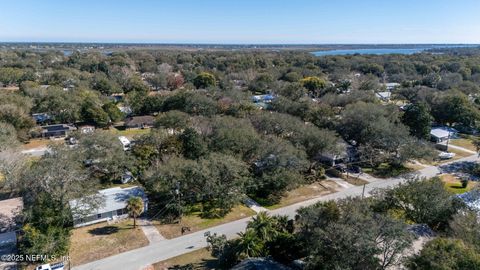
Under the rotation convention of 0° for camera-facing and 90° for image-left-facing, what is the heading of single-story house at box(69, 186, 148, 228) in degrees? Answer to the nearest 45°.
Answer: approximately 315°

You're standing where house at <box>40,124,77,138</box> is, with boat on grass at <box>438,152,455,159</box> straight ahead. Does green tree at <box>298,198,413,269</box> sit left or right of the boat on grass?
right

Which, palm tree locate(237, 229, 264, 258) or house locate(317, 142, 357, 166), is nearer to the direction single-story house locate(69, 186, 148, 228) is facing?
the palm tree

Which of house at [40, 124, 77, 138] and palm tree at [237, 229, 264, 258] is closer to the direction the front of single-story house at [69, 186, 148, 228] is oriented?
the palm tree

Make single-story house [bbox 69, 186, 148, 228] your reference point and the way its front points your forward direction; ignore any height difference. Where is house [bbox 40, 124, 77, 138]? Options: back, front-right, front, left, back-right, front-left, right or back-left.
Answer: back-left

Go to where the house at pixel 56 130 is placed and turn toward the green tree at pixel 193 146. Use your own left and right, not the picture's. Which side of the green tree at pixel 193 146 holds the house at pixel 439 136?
left

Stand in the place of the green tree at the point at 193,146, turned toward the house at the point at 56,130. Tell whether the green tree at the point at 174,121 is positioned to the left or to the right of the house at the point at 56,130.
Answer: right

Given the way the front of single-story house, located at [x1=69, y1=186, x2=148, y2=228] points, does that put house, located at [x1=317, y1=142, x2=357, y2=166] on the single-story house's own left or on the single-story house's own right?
on the single-story house's own left
